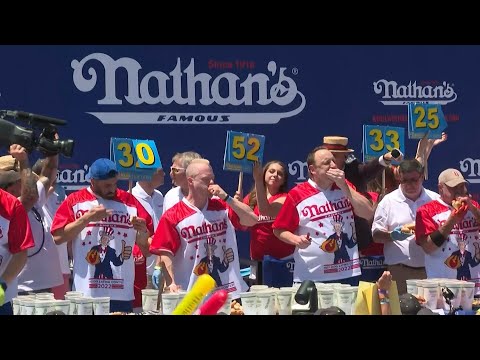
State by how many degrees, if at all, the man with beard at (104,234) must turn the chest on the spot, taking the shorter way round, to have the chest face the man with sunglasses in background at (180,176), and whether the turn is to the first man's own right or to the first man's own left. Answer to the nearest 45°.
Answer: approximately 135° to the first man's own left

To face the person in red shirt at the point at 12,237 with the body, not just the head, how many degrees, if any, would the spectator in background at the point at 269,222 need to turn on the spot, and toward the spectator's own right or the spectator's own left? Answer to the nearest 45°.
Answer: approximately 45° to the spectator's own right

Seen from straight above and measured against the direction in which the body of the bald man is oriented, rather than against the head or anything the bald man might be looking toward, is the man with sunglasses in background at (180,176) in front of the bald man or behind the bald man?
behind

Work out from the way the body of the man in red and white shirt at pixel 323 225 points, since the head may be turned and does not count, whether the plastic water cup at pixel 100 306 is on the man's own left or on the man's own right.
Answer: on the man's own right

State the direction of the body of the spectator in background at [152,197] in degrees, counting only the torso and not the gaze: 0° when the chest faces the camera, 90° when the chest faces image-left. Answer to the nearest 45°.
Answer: approximately 315°

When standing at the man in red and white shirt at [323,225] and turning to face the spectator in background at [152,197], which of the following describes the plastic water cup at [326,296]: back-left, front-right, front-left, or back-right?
back-left

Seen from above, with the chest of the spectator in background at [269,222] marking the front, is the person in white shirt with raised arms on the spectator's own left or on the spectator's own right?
on the spectator's own right

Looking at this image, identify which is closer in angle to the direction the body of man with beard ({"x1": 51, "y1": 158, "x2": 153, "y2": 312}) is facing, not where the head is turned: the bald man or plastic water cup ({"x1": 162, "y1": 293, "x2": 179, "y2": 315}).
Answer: the plastic water cup

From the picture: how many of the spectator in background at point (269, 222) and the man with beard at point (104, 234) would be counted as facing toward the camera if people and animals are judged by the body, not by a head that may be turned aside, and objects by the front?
2
